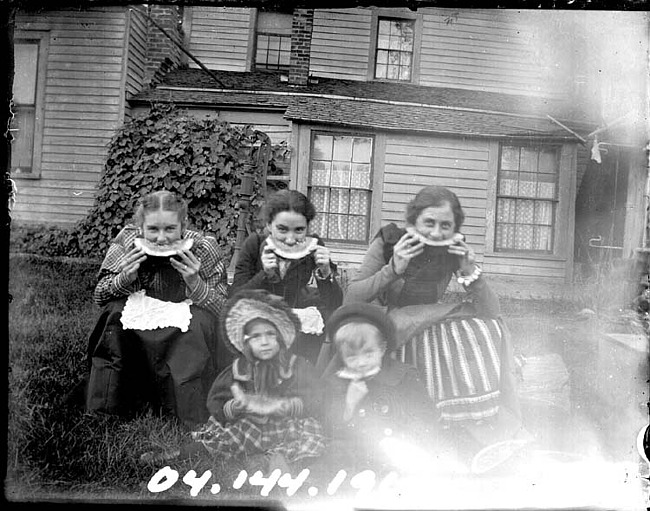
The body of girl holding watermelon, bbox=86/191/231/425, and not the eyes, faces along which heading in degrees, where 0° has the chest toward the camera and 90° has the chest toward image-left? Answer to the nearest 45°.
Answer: approximately 0°

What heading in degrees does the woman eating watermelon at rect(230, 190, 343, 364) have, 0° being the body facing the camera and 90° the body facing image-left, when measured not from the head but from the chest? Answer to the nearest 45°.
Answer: approximately 0°

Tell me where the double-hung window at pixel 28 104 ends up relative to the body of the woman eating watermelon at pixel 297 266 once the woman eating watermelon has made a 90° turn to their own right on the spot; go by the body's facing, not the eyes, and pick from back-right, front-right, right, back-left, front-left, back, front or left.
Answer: front

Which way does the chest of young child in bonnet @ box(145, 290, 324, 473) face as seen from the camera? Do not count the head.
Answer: toward the camera

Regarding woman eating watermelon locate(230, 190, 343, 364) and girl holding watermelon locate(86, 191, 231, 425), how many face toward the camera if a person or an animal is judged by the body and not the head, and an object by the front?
2

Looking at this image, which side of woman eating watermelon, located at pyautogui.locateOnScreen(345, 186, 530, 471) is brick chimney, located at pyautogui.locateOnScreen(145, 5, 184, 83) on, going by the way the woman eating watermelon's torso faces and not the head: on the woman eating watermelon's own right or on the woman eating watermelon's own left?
on the woman eating watermelon's own right
